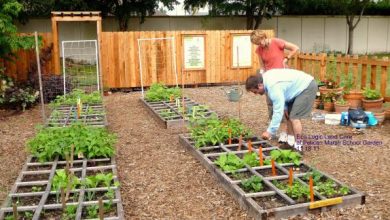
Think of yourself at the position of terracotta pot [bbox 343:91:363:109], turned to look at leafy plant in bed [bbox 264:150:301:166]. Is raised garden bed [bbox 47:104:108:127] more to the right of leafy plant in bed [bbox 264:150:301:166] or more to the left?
right

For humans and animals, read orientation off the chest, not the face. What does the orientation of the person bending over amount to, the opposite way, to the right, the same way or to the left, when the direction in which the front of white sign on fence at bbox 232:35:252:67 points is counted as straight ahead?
to the right

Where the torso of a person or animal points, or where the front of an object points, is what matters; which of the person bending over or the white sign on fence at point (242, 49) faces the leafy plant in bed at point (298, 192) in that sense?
the white sign on fence

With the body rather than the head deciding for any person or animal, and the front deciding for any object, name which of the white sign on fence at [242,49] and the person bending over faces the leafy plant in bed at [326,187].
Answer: the white sign on fence

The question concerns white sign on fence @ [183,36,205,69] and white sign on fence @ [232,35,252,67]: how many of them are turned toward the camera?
2

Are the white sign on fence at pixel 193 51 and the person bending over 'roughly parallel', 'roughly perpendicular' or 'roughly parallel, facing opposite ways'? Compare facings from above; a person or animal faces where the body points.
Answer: roughly perpendicular

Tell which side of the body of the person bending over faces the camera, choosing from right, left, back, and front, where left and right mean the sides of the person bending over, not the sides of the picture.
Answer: left

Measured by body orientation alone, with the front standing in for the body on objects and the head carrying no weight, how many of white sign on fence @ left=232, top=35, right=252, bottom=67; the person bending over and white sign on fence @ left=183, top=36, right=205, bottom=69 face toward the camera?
2

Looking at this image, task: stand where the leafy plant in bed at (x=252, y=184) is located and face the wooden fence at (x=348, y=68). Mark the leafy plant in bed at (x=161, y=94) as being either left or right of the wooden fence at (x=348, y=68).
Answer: left

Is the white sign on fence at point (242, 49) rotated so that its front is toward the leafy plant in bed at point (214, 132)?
yes
